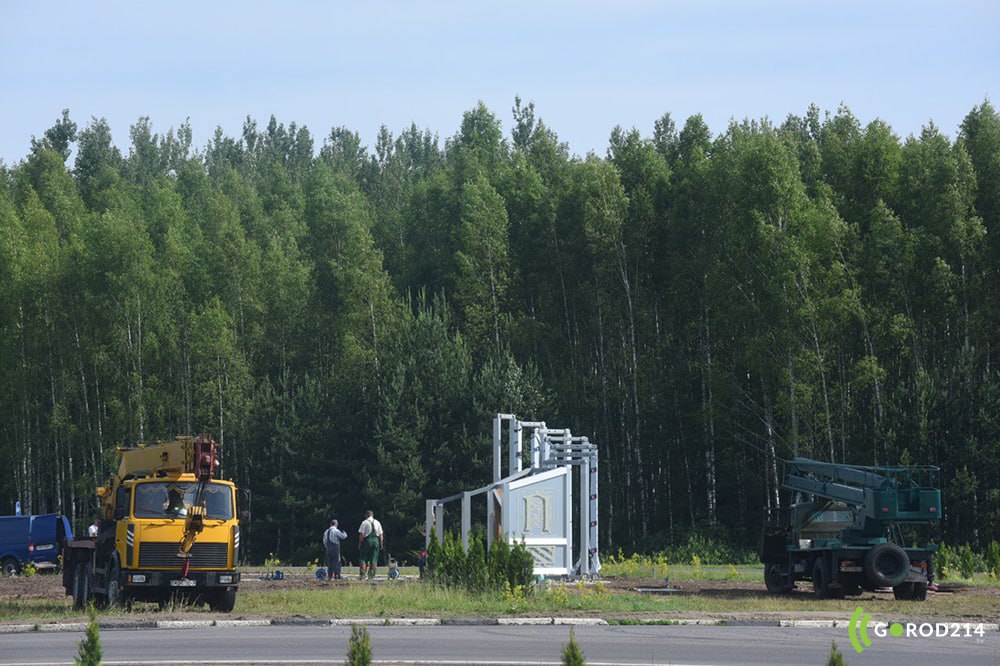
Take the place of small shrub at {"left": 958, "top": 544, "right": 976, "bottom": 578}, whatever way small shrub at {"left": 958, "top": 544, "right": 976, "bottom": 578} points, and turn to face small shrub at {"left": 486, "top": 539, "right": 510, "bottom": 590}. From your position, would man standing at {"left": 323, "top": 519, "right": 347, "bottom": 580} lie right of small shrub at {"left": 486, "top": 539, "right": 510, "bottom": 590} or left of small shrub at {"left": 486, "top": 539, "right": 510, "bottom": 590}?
right

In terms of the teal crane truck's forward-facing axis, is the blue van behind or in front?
in front

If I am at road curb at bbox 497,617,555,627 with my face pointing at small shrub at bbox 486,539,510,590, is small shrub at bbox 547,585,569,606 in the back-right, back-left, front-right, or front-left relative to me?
front-right

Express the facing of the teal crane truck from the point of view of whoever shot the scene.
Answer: facing away from the viewer and to the left of the viewer
